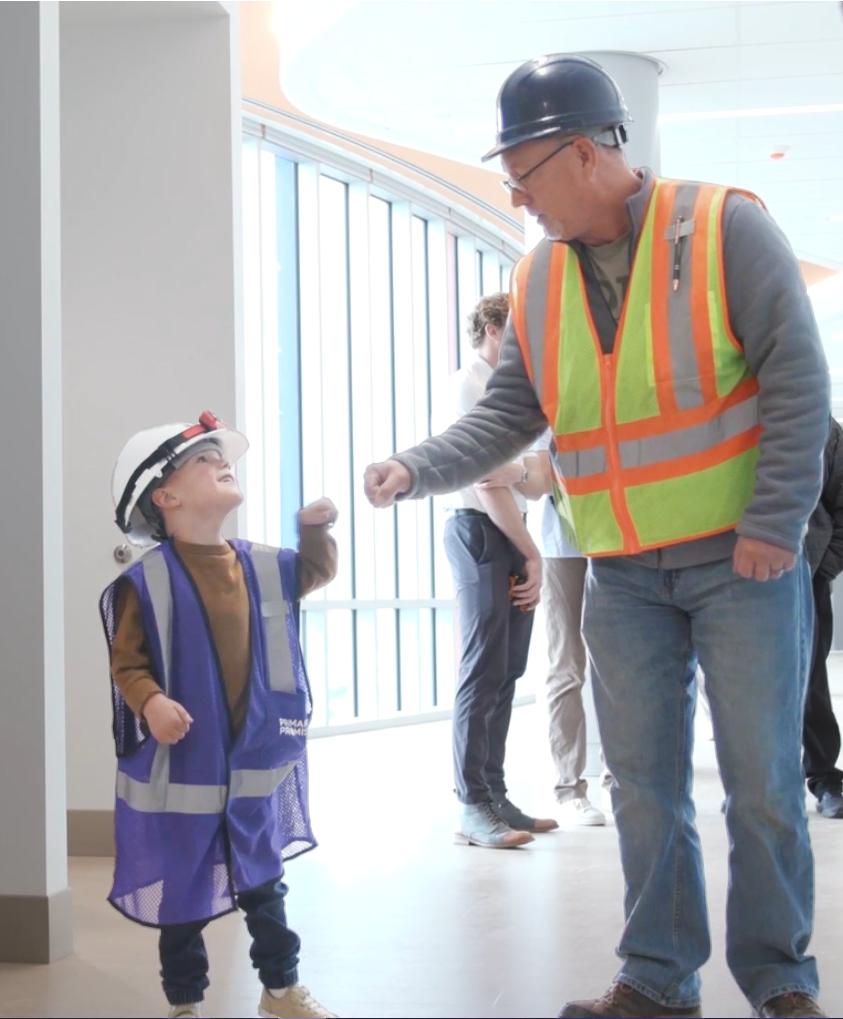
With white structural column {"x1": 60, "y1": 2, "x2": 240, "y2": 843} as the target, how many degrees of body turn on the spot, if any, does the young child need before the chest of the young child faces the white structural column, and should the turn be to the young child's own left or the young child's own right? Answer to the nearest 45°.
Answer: approximately 135° to the young child's own left

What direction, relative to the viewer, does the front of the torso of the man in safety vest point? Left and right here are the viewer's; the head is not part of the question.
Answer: facing the viewer and to the left of the viewer

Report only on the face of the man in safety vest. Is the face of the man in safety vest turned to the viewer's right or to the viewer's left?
to the viewer's left

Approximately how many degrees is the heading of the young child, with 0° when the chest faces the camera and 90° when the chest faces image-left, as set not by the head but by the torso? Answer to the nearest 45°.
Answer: approximately 315°

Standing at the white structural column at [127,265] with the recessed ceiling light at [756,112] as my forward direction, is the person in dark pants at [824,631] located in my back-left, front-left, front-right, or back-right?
front-right

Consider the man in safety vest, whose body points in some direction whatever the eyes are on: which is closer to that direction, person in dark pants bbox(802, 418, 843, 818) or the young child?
the young child

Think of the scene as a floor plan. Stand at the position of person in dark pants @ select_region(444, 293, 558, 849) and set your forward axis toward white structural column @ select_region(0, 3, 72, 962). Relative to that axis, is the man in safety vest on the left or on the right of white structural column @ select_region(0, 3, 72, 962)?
left

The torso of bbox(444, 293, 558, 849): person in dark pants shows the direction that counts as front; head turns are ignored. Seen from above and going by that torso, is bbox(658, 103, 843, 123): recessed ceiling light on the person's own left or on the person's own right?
on the person's own left
